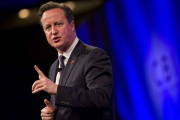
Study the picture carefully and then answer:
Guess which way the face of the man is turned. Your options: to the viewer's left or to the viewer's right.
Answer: to the viewer's left

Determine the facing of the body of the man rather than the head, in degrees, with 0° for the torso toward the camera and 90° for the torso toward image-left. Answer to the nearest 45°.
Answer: approximately 45°
